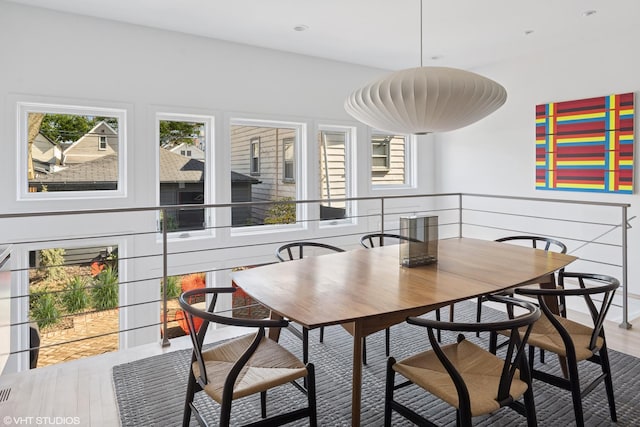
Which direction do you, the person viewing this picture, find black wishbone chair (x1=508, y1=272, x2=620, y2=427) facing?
facing away from the viewer and to the left of the viewer

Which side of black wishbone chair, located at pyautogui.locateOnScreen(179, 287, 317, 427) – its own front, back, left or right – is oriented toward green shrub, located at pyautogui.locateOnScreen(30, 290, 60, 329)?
left

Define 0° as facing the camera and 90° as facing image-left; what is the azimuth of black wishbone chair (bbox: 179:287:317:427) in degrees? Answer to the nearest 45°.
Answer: approximately 225°

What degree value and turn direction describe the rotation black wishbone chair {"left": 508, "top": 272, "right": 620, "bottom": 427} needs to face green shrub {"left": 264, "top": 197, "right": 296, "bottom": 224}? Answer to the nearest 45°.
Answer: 0° — it already faces it

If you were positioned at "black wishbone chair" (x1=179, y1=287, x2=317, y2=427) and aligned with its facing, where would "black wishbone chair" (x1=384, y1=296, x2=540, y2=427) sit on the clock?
"black wishbone chair" (x1=384, y1=296, x2=540, y2=427) is roughly at 2 o'clock from "black wishbone chair" (x1=179, y1=287, x2=317, y2=427).

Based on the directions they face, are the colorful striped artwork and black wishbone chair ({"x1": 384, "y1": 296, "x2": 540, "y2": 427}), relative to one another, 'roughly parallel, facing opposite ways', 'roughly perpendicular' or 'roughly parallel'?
roughly perpendicular

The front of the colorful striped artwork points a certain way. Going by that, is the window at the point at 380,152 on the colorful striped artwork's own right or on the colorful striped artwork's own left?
on the colorful striped artwork's own right

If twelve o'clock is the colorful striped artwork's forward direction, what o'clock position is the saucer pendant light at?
The saucer pendant light is roughly at 11 o'clock from the colorful striped artwork.

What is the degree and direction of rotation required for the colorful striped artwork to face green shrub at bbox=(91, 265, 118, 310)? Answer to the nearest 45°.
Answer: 0° — it already faces it

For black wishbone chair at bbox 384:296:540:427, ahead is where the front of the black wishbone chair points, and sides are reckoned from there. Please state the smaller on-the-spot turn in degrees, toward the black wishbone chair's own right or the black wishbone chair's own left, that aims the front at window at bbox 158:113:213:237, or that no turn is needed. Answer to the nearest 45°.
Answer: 0° — it already faces it
